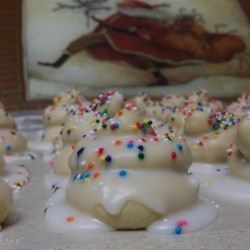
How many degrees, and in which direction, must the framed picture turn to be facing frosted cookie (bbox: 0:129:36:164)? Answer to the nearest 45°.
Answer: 0° — it already faces it

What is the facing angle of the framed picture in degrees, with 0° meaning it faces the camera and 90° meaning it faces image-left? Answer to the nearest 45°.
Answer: approximately 0°

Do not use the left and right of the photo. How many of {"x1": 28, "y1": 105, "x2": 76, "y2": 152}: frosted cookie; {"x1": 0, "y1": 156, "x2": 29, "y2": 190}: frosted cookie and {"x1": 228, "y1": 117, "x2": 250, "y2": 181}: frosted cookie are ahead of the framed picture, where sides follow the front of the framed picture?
3

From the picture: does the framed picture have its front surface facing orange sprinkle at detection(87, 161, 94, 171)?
yes

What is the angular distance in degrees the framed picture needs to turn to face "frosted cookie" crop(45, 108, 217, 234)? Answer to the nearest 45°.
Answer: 0° — it already faces it

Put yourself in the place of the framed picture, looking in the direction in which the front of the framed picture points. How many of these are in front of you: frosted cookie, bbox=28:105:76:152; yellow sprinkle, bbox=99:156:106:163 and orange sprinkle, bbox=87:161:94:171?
3

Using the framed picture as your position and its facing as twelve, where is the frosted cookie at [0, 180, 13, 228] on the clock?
The frosted cookie is roughly at 12 o'clock from the framed picture.

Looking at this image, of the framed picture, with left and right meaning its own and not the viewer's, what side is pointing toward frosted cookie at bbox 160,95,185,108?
front

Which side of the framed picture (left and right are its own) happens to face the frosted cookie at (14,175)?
front

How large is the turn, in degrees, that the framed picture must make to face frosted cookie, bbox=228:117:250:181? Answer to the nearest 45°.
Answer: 0° — it already faces it
